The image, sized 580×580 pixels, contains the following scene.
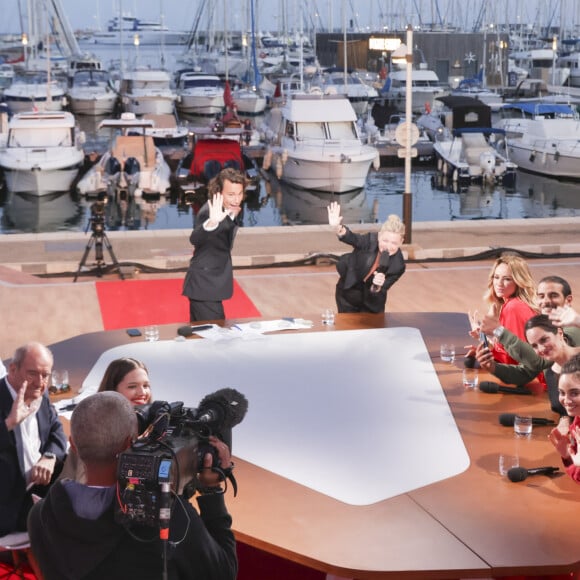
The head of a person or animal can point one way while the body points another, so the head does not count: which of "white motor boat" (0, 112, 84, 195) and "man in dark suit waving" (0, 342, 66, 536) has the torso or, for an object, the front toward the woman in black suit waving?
the white motor boat

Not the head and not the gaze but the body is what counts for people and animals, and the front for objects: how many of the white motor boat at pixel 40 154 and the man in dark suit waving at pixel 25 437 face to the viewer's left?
0

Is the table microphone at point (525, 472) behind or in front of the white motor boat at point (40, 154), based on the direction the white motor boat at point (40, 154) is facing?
in front

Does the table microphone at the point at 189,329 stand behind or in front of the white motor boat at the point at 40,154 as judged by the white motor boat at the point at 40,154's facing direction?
in front

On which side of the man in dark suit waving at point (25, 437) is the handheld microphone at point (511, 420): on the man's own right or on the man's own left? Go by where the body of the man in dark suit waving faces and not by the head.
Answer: on the man's own left

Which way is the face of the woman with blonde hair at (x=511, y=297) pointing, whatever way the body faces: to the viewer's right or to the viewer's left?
to the viewer's left

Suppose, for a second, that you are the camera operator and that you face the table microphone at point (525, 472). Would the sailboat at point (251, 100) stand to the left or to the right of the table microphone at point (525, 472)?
left

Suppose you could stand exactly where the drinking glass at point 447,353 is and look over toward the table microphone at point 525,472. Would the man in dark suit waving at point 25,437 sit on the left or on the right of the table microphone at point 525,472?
right

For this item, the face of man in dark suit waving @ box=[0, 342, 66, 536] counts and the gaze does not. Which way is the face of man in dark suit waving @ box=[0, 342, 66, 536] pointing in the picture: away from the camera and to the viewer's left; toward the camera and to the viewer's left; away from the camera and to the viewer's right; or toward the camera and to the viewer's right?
toward the camera and to the viewer's right

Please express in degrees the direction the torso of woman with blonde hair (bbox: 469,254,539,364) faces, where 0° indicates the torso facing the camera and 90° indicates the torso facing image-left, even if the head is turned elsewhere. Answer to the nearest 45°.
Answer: approximately 45°

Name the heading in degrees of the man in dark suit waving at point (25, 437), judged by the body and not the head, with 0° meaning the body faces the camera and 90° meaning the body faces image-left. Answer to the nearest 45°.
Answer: approximately 315°

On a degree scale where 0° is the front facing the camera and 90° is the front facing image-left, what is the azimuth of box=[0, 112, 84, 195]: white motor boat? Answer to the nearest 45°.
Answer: approximately 0°

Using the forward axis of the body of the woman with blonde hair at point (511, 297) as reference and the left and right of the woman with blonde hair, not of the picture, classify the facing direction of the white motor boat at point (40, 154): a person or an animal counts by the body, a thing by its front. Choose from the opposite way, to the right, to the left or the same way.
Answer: to the left

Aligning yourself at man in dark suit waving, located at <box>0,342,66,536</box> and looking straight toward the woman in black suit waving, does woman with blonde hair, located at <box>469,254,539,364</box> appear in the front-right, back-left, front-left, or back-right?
front-right

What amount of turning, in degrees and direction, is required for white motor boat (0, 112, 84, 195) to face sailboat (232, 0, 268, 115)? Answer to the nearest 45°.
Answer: approximately 135° to its left

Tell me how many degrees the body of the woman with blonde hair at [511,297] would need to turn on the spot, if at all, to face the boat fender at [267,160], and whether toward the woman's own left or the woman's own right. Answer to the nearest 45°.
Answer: approximately 135° to the woman's own right
